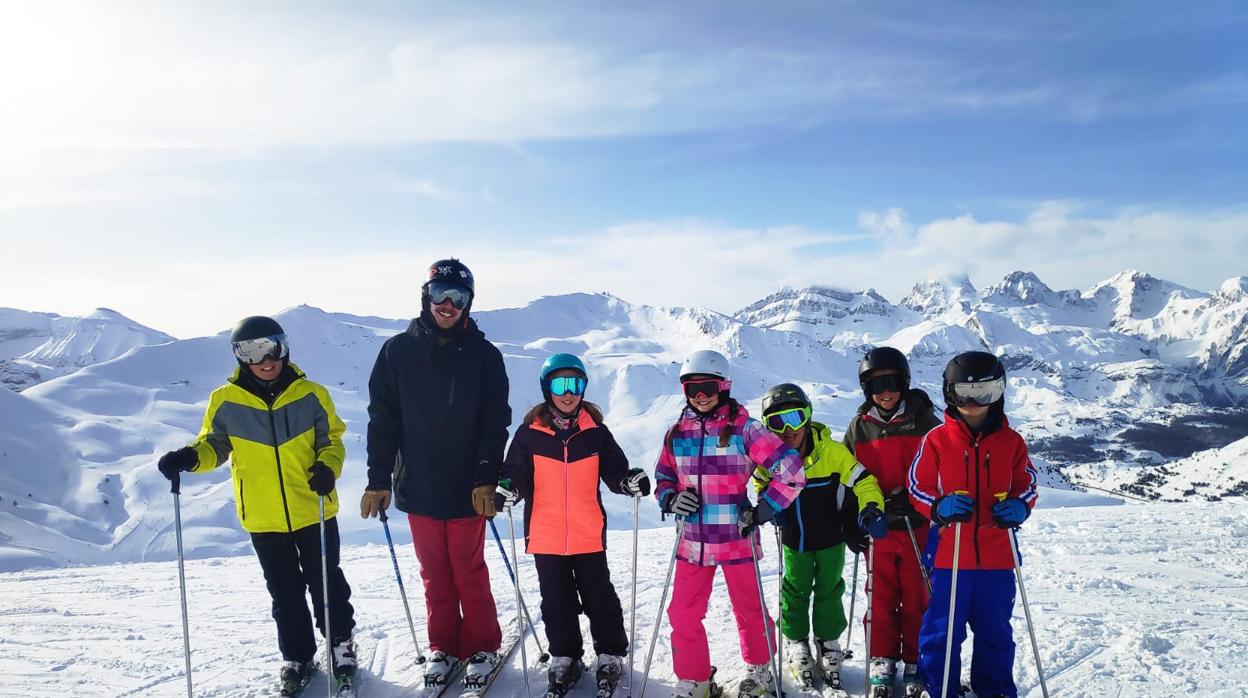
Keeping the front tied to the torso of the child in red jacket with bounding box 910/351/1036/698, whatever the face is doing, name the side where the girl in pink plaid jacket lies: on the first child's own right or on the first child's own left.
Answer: on the first child's own right

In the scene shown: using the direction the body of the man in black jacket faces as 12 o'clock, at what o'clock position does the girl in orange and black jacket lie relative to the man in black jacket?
The girl in orange and black jacket is roughly at 10 o'clock from the man in black jacket.

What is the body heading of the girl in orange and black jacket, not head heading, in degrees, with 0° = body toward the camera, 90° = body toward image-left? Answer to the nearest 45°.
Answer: approximately 0°

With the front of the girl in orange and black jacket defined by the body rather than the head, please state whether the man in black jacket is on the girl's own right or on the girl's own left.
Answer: on the girl's own right

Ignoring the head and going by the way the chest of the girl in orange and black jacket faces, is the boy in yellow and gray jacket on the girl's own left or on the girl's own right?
on the girl's own right

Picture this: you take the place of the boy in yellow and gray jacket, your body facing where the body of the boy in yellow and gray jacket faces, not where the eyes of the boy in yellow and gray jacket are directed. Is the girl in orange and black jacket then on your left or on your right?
on your left

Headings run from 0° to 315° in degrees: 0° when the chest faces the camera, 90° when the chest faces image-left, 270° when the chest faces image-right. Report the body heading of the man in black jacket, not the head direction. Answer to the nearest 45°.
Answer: approximately 0°
